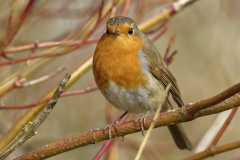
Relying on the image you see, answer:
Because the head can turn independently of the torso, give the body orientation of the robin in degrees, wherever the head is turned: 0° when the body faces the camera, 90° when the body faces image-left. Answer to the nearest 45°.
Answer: approximately 45°
